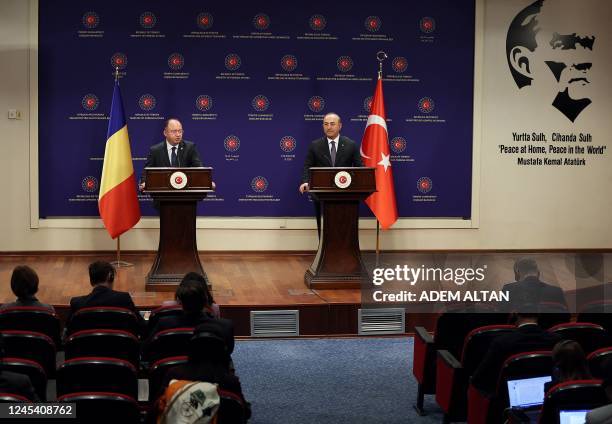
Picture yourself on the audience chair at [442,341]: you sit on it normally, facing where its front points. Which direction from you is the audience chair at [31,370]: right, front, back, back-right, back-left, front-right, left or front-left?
left

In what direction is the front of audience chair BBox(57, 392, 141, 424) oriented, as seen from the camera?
facing away from the viewer

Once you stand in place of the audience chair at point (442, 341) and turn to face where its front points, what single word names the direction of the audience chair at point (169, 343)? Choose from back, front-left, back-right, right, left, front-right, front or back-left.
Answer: left

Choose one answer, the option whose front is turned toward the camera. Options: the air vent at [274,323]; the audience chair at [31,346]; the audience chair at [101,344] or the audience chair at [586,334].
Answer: the air vent

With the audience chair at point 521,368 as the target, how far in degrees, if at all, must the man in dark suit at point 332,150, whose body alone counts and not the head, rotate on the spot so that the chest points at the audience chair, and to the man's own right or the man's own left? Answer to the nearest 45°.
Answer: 0° — they already face it

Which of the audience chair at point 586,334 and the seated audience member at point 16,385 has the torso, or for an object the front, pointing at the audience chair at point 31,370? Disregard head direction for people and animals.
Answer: the seated audience member

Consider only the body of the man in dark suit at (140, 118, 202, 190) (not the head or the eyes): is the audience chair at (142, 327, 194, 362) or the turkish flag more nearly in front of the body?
the audience chair

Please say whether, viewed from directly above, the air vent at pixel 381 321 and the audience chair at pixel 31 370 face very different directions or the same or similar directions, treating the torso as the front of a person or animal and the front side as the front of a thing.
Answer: very different directions

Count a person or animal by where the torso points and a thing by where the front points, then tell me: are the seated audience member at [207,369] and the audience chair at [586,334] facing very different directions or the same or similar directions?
same or similar directions

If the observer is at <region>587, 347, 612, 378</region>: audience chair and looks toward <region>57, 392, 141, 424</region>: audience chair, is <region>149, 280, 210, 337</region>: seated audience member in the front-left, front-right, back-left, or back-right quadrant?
front-right

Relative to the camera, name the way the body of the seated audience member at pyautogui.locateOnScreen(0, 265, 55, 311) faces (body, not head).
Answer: away from the camera

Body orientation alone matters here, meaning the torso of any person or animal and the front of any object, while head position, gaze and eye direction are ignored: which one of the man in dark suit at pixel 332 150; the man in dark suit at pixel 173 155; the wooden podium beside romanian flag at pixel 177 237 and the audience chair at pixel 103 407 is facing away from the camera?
the audience chair

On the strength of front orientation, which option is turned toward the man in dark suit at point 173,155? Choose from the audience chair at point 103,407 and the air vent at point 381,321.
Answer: the audience chair

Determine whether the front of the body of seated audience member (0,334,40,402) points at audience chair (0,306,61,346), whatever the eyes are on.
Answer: yes

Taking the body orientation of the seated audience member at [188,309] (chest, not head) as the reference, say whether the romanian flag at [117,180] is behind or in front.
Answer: in front

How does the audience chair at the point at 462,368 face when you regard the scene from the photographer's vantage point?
facing away from the viewer and to the left of the viewer

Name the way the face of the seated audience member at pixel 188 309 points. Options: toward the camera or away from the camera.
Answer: away from the camera

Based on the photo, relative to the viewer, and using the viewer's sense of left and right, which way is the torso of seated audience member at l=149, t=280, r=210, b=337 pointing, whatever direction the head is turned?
facing away from the viewer

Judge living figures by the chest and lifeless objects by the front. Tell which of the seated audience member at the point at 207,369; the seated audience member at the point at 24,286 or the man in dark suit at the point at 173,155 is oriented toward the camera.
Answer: the man in dark suit
